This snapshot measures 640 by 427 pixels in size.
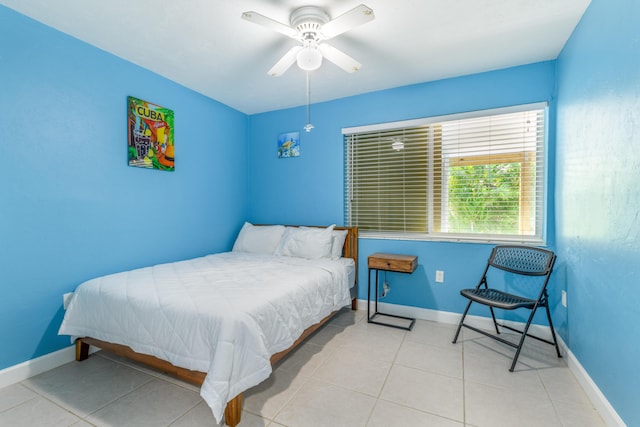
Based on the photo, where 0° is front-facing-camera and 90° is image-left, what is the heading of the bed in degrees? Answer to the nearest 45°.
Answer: approximately 45°

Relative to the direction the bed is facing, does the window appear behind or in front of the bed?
behind

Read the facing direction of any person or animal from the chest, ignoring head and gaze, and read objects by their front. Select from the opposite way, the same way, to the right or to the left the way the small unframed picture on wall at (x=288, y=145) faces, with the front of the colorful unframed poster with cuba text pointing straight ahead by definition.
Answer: to the right

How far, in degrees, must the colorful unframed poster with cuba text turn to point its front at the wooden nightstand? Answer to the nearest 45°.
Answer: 0° — it already faces it

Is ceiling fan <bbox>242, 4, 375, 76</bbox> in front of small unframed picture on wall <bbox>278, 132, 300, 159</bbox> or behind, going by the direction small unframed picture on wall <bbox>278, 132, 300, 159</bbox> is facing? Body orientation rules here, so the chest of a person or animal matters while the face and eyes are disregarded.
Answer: in front

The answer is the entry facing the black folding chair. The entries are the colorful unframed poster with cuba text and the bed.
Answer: the colorful unframed poster with cuba text

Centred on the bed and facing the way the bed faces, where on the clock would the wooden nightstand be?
The wooden nightstand is roughly at 7 o'clock from the bed.

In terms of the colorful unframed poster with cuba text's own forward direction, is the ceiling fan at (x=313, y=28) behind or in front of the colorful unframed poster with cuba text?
in front

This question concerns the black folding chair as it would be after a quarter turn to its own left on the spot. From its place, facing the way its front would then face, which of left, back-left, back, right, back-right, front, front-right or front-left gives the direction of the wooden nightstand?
back-right

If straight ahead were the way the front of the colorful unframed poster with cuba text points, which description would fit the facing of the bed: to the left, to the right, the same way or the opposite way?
to the right

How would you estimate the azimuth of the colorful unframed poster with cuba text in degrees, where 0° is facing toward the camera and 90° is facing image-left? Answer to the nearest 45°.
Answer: approximately 315°

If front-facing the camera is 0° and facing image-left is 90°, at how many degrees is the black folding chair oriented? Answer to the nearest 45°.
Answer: approximately 45°
